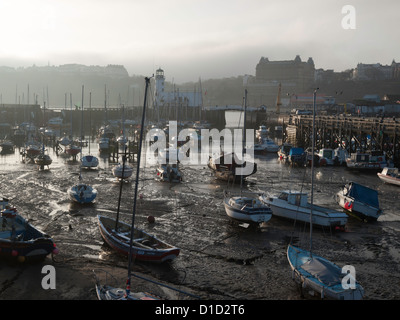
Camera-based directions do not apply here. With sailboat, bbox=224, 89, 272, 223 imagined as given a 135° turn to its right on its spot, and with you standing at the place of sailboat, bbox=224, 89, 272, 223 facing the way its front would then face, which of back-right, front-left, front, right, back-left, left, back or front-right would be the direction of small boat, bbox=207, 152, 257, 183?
left

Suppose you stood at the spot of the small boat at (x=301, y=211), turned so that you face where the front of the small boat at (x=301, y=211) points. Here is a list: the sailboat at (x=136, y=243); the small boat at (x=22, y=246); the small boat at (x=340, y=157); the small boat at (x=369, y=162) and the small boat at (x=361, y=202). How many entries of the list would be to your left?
2

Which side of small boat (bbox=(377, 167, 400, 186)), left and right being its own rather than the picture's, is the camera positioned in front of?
left

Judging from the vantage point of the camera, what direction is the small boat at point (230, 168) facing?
facing to the left of the viewer

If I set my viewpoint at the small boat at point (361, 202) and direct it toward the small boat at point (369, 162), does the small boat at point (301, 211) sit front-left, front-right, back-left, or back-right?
back-left

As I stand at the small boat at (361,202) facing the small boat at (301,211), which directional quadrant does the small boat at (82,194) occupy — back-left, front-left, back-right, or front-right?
front-right

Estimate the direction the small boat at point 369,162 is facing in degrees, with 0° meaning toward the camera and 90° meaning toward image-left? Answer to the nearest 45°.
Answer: approximately 90°

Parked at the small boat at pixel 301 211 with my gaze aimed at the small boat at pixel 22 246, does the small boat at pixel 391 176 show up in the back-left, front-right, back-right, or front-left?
back-right

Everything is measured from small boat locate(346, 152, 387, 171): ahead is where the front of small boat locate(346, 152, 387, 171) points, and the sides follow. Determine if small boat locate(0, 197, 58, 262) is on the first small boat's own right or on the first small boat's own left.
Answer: on the first small boat's own left
